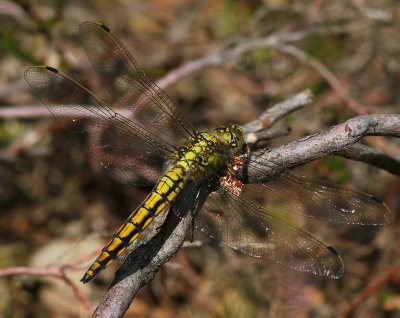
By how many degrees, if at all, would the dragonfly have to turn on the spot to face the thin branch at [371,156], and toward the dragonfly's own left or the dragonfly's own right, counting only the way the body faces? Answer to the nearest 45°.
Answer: approximately 90° to the dragonfly's own right

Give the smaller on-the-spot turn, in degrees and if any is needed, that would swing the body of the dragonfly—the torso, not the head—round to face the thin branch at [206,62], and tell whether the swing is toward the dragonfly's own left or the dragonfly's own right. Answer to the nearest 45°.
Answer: approximately 45° to the dragonfly's own left

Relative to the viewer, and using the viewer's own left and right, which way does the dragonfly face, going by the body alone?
facing away from the viewer and to the right of the viewer
